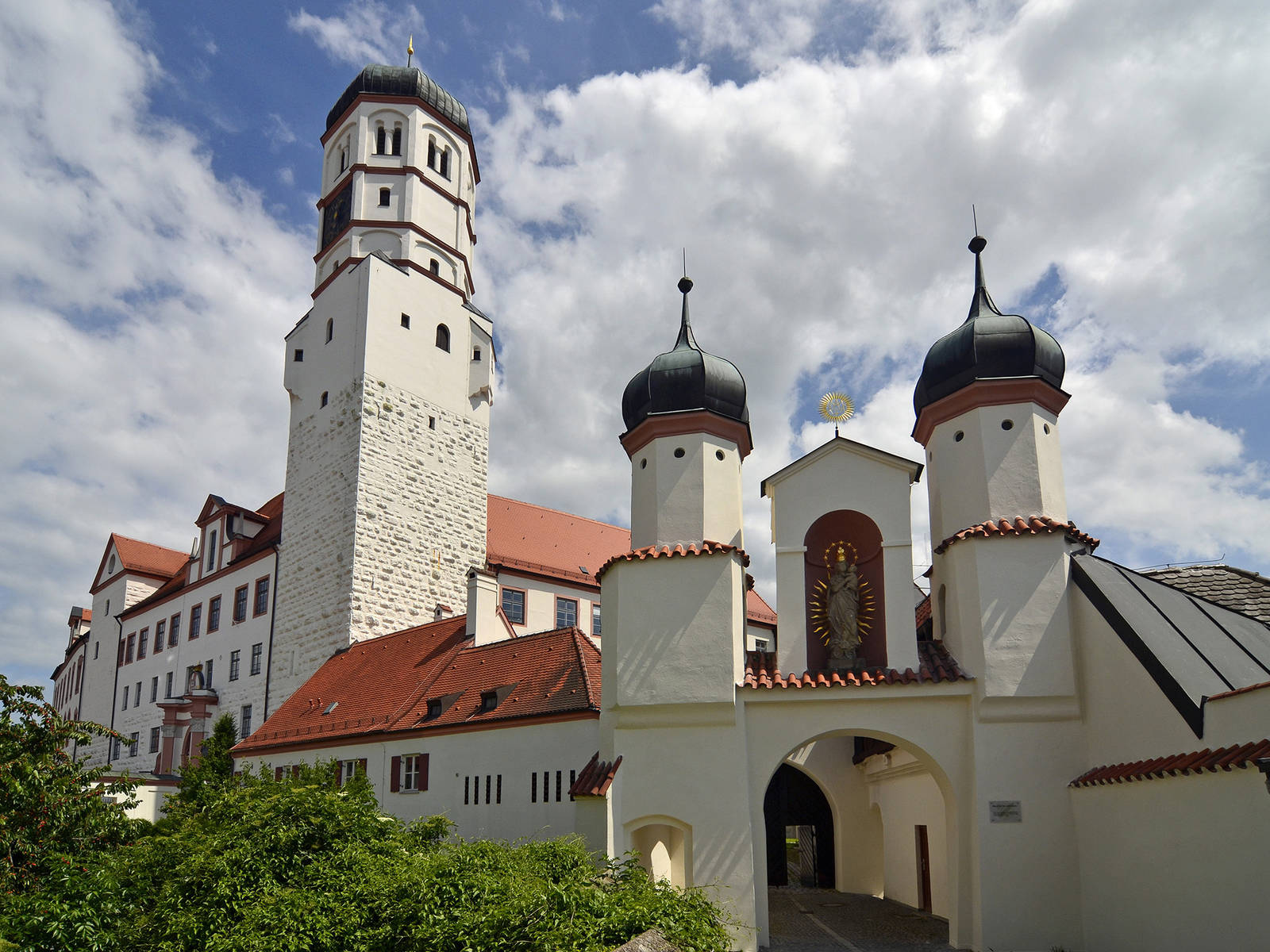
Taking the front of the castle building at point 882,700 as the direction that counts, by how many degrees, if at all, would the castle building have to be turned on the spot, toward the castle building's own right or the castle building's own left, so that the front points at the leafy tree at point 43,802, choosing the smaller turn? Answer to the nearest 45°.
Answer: approximately 90° to the castle building's own right

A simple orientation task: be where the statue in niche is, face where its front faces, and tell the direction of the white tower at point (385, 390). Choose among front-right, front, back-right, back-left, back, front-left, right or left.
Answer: back-right

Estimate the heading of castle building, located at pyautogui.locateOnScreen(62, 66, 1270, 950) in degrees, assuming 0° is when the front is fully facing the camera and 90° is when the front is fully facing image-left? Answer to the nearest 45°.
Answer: approximately 0°

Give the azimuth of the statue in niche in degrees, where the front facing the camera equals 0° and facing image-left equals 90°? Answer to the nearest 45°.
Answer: approximately 0°
